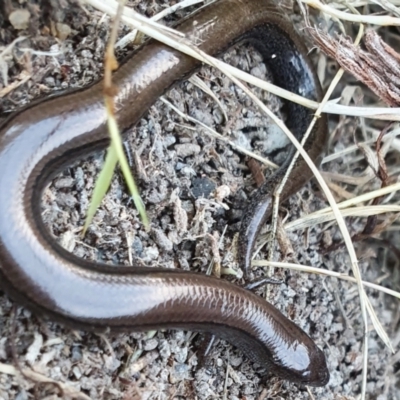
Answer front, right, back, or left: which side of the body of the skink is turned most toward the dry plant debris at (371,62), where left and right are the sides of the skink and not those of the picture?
left

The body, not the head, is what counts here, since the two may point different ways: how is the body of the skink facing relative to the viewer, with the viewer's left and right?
facing the viewer and to the right of the viewer
